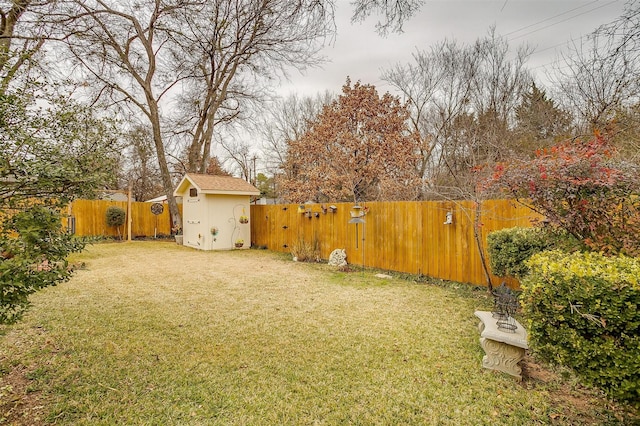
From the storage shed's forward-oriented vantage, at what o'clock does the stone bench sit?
The stone bench is roughly at 10 o'clock from the storage shed.

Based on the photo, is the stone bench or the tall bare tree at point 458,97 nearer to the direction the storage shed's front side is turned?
the stone bench

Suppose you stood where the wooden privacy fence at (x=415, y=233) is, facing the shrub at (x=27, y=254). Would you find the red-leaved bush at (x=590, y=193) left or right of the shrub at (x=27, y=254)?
left

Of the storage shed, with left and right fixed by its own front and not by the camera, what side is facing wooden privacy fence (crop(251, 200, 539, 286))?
left

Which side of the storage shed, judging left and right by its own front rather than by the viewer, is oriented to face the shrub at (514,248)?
left

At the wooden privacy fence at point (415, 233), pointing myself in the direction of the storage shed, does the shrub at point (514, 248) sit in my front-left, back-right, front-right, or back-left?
back-left

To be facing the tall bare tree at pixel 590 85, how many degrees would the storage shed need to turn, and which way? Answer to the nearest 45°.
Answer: approximately 180°

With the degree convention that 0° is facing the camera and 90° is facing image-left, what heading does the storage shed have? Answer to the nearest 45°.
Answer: approximately 45°

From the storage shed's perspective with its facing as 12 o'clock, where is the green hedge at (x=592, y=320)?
The green hedge is roughly at 10 o'clock from the storage shed.

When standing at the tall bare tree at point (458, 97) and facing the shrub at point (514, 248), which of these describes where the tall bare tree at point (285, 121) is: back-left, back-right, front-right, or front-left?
back-right

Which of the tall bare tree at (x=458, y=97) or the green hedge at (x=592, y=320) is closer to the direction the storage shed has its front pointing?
the green hedge
